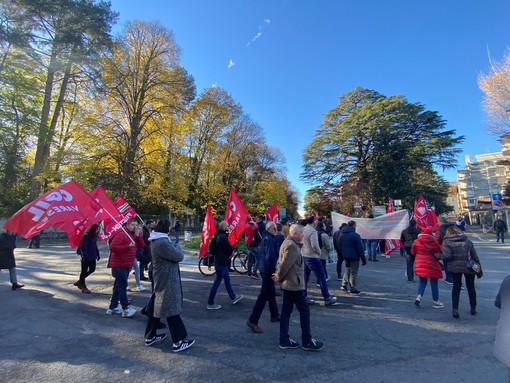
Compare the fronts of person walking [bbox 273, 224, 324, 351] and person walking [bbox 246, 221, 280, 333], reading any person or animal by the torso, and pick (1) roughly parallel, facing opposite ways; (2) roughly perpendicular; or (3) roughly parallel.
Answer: roughly parallel

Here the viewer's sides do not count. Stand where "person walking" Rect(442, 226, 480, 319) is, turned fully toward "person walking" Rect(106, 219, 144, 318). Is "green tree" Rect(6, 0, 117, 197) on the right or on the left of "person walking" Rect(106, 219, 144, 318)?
right
